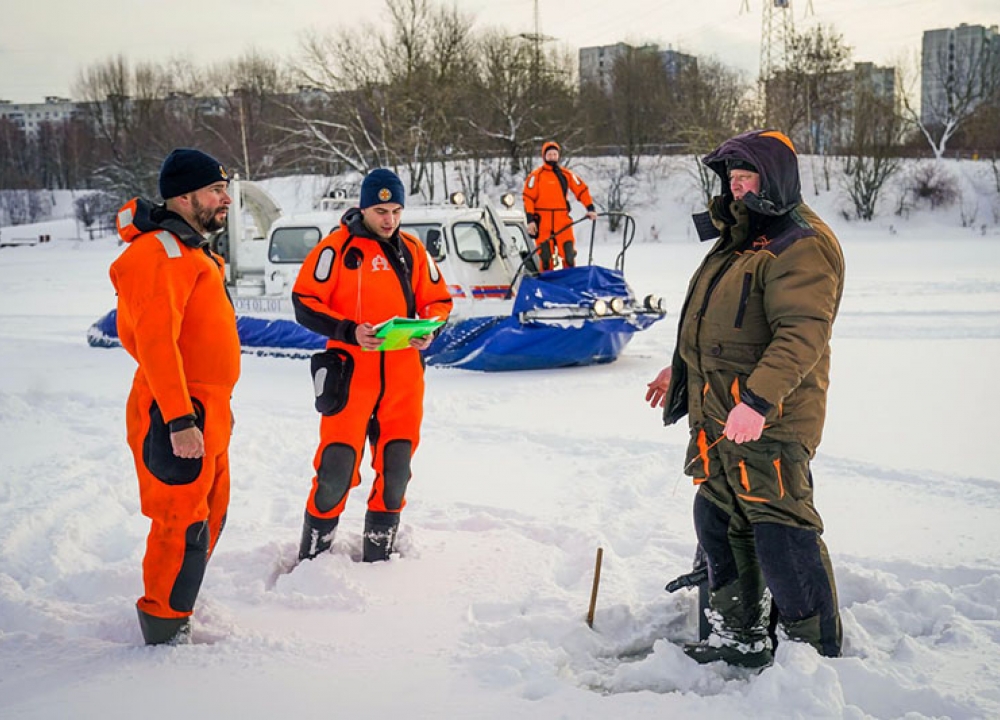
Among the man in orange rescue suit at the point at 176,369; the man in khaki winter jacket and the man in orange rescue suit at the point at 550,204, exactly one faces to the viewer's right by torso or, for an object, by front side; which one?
the man in orange rescue suit at the point at 176,369

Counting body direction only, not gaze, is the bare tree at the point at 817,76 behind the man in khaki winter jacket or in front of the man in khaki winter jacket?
behind

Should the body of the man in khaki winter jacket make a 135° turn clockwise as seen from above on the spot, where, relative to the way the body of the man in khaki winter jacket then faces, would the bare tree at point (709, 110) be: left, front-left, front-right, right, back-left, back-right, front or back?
front

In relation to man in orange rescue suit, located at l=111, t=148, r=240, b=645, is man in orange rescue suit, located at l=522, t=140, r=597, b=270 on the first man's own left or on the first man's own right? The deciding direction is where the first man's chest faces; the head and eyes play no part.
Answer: on the first man's own left

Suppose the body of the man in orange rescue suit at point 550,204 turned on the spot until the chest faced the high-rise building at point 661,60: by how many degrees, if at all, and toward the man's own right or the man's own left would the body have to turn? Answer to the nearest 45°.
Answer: approximately 180°

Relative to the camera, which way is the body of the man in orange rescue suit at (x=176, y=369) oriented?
to the viewer's right

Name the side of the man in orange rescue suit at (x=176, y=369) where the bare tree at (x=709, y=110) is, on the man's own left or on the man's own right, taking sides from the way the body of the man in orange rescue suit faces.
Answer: on the man's own left

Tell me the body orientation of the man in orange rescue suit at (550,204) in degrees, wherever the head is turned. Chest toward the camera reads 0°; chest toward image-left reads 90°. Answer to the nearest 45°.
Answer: approximately 0°

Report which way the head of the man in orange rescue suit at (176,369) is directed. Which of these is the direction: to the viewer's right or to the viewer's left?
to the viewer's right

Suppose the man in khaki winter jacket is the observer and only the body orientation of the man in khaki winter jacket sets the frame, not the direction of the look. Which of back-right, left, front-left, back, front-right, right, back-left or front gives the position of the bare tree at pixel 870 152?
back-right

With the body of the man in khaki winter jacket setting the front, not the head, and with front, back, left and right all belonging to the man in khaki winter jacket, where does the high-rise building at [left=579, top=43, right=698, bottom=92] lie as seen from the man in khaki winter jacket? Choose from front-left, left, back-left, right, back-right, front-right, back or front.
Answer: back-right
